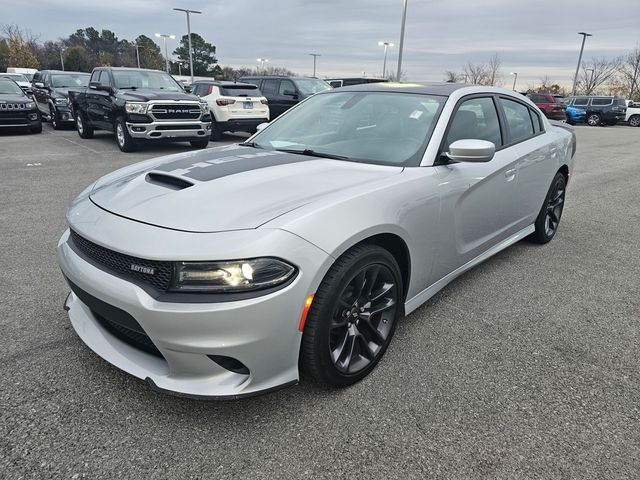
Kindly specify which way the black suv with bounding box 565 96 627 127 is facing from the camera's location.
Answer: facing away from the viewer and to the left of the viewer

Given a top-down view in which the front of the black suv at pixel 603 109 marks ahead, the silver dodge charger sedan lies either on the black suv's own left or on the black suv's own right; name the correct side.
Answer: on the black suv's own left

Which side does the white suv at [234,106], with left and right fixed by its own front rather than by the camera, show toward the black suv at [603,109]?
right

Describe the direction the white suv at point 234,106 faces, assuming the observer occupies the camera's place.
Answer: facing away from the viewer and to the left of the viewer

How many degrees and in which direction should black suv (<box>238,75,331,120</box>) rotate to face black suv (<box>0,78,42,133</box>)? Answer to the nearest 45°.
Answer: approximately 135° to its right

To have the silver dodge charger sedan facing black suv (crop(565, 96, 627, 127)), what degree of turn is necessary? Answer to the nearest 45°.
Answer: approximately 180°

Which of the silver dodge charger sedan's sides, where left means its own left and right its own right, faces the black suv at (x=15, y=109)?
right

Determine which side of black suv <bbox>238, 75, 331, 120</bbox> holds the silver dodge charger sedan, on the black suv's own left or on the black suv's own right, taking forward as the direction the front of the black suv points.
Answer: on the black suv's own right

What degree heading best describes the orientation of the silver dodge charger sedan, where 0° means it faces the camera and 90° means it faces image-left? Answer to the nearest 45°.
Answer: approximately 45°

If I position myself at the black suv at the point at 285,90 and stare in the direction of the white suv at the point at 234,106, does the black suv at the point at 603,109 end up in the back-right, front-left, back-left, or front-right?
back-left
